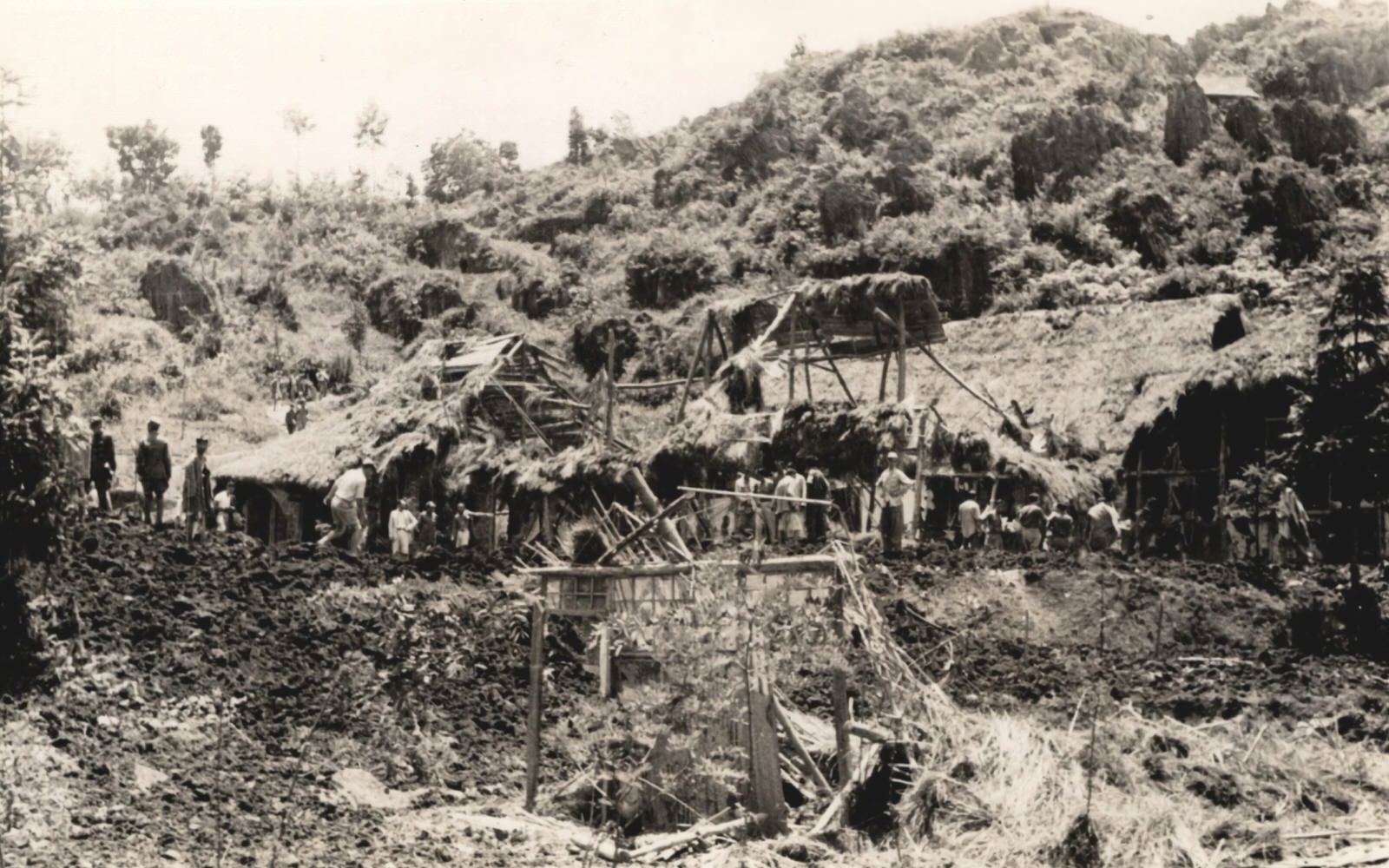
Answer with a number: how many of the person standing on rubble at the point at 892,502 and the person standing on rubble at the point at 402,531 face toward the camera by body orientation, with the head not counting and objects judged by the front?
2

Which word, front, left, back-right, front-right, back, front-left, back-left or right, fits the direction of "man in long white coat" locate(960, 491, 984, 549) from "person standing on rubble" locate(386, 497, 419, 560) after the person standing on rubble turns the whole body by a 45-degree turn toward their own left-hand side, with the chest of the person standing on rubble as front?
front-left

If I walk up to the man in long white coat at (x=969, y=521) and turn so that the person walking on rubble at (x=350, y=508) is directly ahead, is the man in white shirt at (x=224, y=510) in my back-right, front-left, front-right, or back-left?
front-right

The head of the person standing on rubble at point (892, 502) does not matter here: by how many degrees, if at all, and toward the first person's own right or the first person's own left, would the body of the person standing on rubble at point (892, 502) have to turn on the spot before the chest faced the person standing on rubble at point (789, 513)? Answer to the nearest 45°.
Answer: approximately 135° to the first person's own right

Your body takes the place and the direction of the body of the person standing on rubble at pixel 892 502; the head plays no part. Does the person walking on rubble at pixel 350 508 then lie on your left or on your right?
on your right

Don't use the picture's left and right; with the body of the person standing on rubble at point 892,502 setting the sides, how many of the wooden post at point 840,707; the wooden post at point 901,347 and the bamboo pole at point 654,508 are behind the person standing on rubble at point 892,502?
1

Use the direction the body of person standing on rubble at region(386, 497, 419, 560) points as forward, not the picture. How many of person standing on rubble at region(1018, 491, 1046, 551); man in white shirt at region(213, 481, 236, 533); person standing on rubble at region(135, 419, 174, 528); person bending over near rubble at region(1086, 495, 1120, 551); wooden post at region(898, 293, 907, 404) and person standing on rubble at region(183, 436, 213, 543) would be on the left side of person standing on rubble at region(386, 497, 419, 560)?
3

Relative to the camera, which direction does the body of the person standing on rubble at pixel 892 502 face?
toward the camera

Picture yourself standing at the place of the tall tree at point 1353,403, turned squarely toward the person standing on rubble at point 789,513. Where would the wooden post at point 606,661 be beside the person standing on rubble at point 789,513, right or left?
left

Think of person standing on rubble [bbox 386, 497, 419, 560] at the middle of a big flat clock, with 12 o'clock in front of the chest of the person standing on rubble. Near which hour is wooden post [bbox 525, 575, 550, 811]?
The wooden post is roughly at 12 o'clock from the person standing on rubble.

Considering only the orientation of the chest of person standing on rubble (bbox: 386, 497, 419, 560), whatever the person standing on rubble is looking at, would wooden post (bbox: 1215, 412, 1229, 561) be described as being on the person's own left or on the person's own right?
on the person's own left

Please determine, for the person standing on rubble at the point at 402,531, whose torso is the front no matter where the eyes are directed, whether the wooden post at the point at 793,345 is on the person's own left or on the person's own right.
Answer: on the person's own left

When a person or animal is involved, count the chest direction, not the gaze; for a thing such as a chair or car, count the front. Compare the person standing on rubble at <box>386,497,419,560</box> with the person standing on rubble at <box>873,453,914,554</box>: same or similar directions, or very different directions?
same or similar directions

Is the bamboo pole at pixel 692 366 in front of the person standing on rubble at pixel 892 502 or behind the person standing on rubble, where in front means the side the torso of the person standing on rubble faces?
behind

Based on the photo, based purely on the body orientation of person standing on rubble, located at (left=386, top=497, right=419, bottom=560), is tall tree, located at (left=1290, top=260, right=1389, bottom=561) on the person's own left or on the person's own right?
on the person's own left
